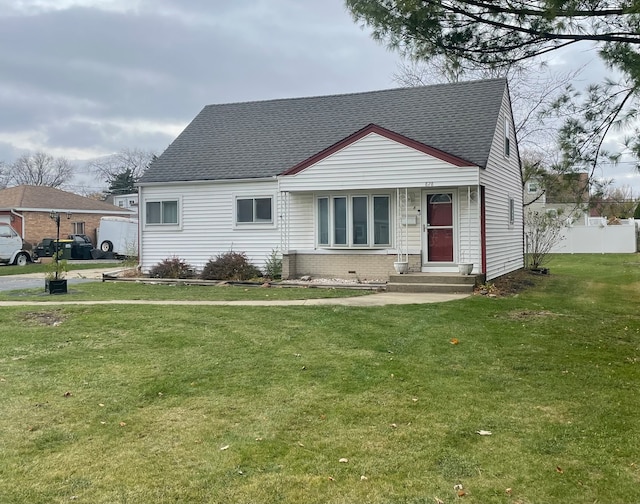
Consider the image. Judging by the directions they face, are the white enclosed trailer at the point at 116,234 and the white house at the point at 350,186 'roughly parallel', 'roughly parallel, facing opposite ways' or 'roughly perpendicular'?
roughly perpendicular

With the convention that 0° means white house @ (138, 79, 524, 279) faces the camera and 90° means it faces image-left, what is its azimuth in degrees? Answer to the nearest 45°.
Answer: approximately 0°

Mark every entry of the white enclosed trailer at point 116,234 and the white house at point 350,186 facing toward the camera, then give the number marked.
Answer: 1

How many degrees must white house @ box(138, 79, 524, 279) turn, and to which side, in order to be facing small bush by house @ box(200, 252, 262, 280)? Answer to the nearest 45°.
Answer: approximately 90° to its right

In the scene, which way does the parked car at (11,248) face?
to the viewer's right

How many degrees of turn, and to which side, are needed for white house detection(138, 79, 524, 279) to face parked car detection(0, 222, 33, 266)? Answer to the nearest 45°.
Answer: approximately 135° to its right
